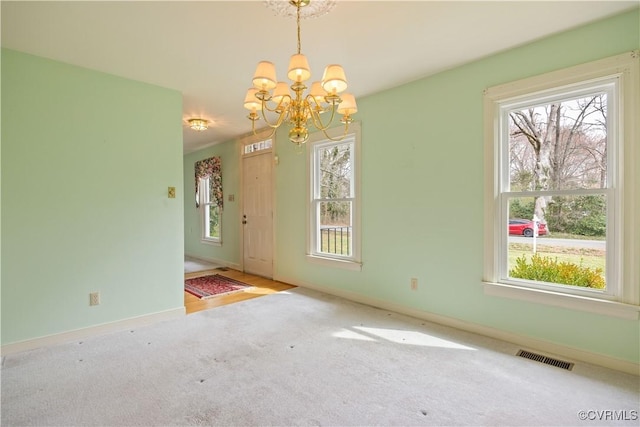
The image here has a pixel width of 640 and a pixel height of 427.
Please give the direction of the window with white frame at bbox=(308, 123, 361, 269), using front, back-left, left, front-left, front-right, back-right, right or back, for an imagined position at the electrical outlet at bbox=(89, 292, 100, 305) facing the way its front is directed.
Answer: front-left

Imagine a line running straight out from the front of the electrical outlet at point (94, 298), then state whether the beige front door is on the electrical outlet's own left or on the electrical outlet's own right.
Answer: on the electrical outlet's own left

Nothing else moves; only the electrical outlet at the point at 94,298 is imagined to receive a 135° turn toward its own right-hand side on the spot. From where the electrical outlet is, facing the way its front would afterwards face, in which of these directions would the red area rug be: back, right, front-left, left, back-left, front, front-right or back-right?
back-right

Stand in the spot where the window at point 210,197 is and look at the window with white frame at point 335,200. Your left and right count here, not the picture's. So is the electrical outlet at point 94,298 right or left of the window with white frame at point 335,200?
right

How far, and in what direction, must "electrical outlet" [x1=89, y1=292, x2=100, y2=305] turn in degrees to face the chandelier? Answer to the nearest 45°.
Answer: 0° — it already faces it

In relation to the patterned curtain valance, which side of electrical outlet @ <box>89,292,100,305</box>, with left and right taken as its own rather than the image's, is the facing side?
left

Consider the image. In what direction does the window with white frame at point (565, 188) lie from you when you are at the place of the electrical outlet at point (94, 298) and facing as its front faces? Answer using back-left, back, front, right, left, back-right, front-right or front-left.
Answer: front

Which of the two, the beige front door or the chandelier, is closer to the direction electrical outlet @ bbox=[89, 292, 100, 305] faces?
the chandelier

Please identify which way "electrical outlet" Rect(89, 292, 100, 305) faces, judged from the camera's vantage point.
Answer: facing the viewer and to the right of the viewer
